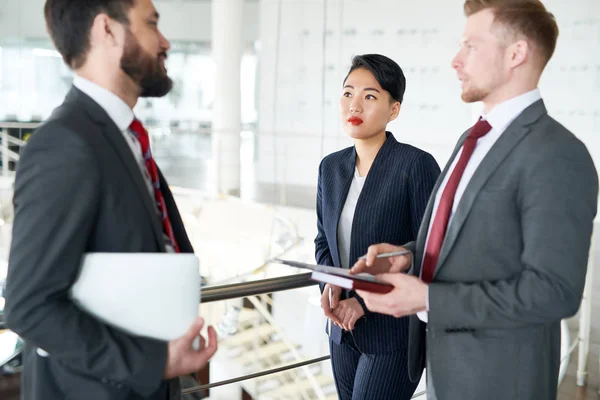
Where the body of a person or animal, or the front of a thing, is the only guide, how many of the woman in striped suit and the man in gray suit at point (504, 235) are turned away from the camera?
0

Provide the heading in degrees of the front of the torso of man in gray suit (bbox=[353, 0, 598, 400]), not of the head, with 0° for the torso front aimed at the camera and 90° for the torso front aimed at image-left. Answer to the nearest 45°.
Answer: approximately 90°

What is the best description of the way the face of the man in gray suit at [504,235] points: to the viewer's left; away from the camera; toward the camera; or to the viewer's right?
to the viewer's left

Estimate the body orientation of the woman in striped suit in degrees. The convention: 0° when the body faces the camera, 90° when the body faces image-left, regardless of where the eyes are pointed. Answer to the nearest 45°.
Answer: approximately 45°
